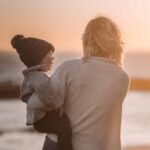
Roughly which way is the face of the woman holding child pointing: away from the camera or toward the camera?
away from the camera

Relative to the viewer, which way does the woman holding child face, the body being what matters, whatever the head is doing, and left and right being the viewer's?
facing away from the viewer
